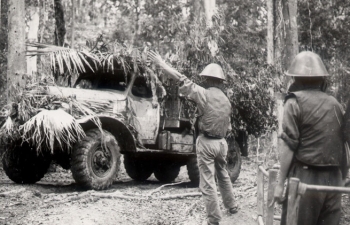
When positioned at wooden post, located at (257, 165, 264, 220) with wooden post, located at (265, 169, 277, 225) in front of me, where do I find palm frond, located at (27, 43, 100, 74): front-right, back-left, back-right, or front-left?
back-right

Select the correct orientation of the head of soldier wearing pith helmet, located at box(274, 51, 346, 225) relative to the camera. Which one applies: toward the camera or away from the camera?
away from the camera

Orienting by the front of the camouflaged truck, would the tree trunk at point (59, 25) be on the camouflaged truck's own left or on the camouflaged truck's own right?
on the camouflaged truck's own right

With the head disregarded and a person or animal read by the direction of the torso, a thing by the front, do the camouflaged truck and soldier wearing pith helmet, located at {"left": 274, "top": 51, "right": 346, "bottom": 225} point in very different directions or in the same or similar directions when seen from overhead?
very different directions

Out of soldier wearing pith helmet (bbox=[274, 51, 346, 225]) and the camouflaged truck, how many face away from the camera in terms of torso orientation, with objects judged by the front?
1

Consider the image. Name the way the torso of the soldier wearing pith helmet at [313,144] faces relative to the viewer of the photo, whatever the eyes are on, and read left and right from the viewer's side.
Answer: facing away from the viewer

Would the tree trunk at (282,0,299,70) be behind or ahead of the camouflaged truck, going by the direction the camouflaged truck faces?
behind

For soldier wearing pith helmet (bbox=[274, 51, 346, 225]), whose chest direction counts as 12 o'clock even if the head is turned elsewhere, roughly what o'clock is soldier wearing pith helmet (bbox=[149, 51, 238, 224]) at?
soldier wearing pith helmet (bbox=[149, 51, 238, 224]) is roughly at 11 o'clock from soldier wearing pith helmet (bbox=[274, 51, 346, 225]).

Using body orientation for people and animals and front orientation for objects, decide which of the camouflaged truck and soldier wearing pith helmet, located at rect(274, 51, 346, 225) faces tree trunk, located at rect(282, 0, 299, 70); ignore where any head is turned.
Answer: the soldier wearing pith helmet

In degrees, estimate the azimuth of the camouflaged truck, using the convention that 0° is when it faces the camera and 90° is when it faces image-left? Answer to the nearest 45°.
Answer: approximately 45°

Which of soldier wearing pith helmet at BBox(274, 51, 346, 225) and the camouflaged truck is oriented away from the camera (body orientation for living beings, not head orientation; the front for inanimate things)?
the soldier wearing pith helmet
